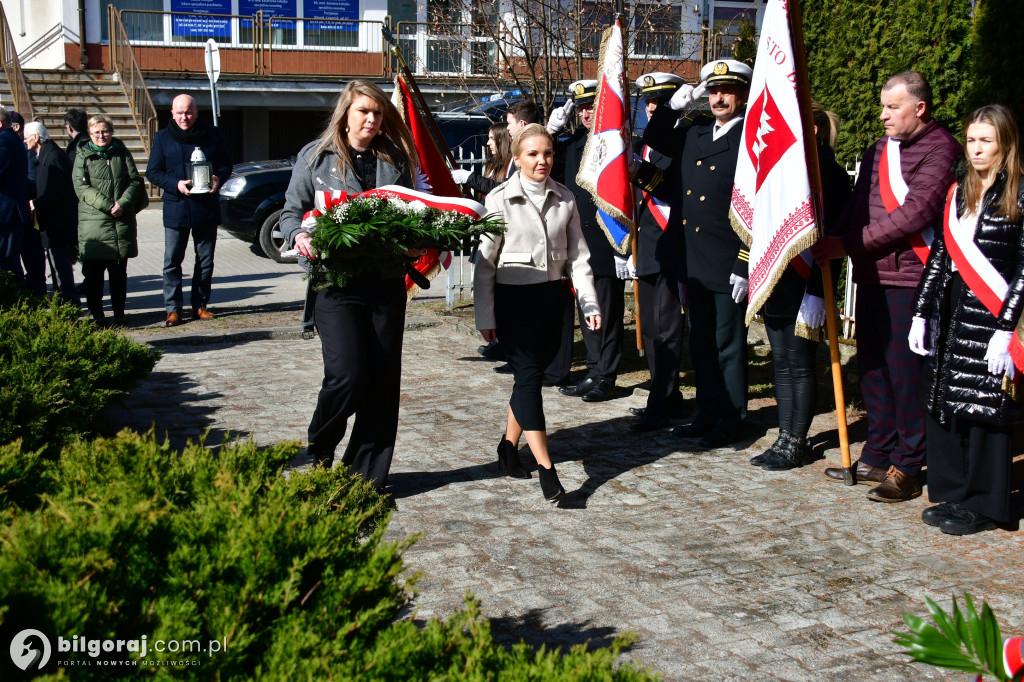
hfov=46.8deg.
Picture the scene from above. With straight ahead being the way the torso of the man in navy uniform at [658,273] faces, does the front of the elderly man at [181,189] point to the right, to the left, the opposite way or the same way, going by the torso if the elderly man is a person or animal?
to the left

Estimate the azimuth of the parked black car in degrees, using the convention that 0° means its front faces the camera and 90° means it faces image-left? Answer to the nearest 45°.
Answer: approximately 45°

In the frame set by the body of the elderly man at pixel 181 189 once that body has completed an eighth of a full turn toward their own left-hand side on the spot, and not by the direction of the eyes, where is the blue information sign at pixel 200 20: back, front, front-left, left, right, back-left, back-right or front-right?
back-left

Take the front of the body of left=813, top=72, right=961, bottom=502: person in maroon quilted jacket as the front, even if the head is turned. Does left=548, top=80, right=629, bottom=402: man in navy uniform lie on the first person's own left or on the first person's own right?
on the first person's own right

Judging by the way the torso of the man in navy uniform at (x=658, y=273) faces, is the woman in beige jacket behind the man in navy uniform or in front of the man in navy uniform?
in front

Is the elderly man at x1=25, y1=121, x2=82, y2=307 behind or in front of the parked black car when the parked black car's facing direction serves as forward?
in front

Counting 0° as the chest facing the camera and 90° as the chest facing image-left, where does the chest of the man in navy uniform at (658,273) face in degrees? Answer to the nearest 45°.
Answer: approximately 45°

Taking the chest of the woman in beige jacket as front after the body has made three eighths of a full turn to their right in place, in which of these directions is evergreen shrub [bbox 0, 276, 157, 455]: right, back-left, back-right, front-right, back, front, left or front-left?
front

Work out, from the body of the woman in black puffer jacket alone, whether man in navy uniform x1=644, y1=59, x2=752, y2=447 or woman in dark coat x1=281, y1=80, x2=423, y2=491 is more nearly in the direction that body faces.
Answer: the woman in dark coat

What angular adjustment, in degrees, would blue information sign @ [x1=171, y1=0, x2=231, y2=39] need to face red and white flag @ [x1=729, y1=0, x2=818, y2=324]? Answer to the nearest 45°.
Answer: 0° — it already faces it
